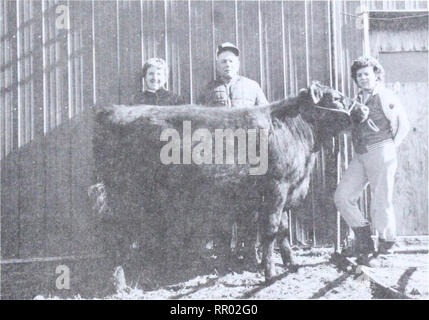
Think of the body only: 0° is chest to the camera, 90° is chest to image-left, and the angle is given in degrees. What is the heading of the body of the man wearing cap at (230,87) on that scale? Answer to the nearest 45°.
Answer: approximately 0°
